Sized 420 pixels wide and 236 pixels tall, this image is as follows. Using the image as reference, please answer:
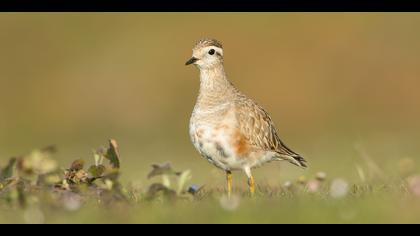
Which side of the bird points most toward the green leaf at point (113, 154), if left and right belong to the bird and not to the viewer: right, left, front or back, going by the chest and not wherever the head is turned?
front

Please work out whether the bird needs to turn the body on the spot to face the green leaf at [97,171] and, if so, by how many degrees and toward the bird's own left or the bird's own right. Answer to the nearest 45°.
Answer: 0° — it already faces it

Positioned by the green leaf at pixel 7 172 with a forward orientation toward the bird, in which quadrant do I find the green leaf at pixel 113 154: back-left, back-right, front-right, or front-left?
front-right

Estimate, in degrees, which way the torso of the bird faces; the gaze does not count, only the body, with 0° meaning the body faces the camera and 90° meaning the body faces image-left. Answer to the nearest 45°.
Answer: approximately 45°
